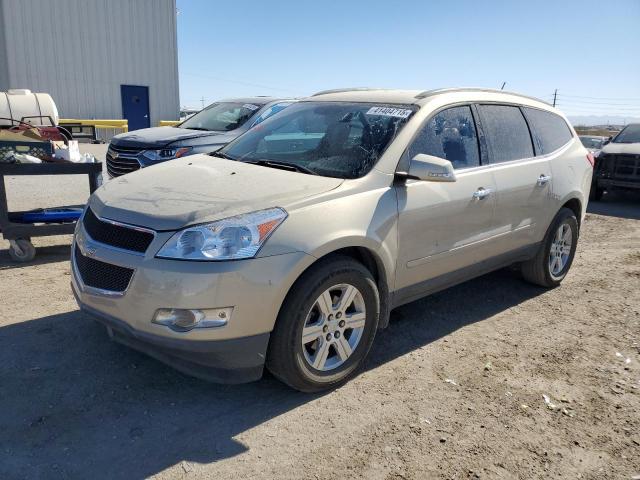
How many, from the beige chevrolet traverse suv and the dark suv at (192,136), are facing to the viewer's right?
0

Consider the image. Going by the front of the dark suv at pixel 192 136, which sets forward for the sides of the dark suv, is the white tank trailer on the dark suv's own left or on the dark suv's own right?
on the dark suv's own right

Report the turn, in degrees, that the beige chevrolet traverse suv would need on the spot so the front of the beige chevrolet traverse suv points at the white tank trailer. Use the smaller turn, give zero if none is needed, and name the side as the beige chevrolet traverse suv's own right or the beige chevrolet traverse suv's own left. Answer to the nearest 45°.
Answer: approximately 90° to the beige chevrolet traverse suv's own right

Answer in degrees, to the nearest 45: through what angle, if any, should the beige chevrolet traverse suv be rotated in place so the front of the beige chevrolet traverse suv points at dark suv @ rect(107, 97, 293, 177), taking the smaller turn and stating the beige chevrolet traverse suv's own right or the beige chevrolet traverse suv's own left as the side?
approximately 135° to the beige chevrolet traverse suv's own right

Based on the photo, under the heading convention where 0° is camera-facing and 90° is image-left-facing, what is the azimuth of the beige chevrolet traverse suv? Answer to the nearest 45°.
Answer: approximately 45°
